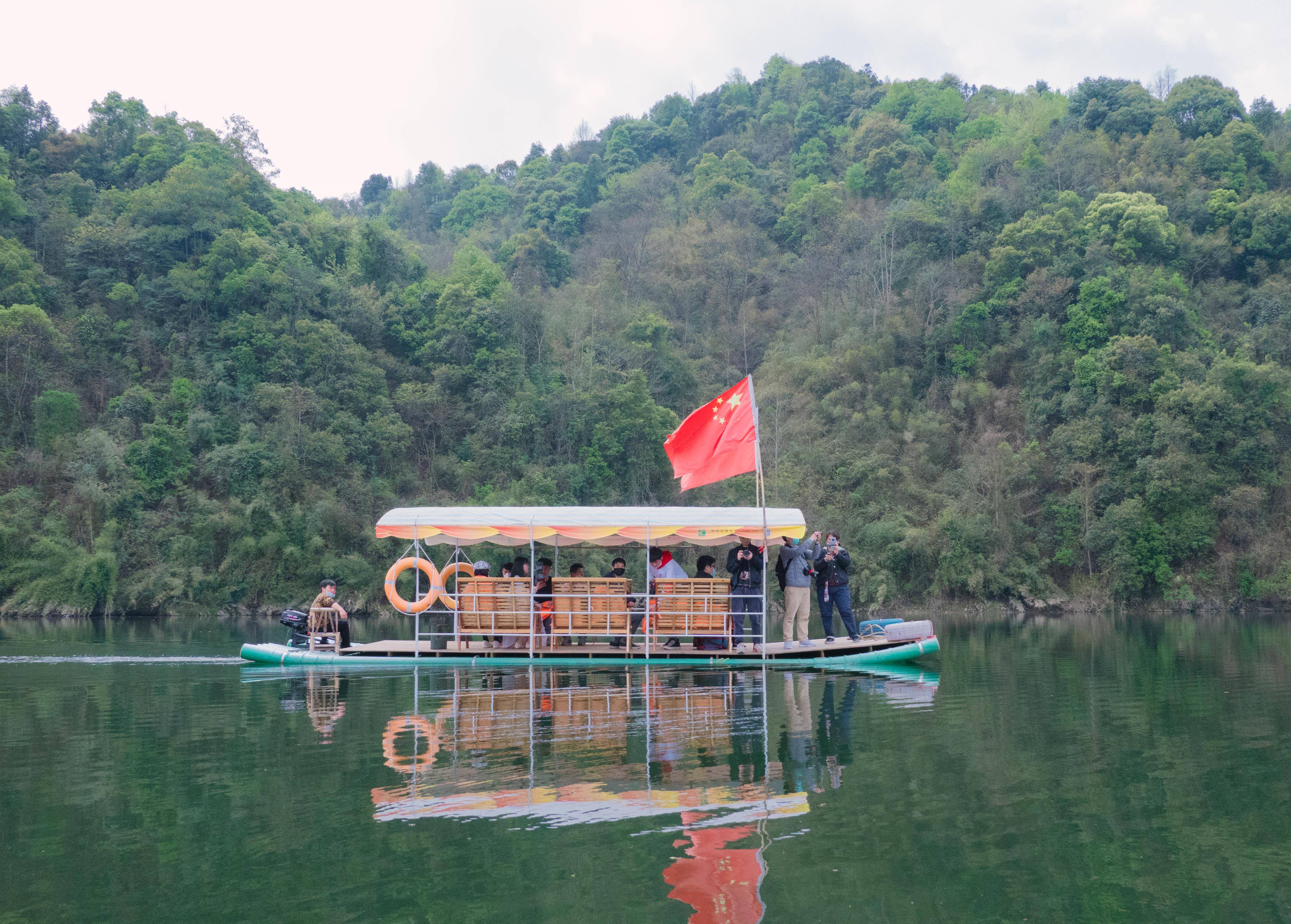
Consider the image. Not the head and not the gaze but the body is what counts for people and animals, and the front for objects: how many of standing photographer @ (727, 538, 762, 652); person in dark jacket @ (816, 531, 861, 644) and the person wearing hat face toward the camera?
2

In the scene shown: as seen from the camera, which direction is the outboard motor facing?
to the viewer's right

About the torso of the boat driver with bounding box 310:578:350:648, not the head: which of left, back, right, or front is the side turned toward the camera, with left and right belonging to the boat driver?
right

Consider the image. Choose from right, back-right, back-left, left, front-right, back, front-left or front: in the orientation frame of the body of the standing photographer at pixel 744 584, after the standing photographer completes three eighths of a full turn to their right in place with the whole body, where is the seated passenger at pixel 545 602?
front-left

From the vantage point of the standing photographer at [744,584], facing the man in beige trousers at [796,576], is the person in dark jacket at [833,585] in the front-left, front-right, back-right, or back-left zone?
front-left

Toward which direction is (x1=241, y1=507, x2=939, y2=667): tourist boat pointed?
to the viewer's right

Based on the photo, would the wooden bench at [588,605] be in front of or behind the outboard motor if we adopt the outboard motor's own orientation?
in front

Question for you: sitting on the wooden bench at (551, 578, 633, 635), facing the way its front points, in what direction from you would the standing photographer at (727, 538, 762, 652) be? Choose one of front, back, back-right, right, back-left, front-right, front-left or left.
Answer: right

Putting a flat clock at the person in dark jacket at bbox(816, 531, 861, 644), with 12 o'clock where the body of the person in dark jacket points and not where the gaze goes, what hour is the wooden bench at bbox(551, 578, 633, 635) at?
The wooden bench is roughly at 2 o'clock from the person in dark jacket.

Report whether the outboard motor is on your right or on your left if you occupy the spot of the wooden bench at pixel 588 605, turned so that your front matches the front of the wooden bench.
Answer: on your left

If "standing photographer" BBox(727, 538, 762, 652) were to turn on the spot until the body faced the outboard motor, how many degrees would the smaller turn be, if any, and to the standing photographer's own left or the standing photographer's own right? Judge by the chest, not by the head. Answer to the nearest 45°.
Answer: approximately 90° to the standing photographer's own right

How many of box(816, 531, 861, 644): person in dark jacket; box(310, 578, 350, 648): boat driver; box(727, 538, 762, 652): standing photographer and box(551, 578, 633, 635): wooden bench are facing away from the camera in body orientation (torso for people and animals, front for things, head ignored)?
1

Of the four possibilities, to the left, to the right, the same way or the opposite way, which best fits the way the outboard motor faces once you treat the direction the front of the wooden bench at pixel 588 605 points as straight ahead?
to the right

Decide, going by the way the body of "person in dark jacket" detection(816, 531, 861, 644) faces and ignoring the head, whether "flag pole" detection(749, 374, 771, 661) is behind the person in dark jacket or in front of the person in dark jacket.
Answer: in front

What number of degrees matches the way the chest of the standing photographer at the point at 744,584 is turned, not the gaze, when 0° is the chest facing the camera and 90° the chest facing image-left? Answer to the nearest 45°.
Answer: approximately 0°
